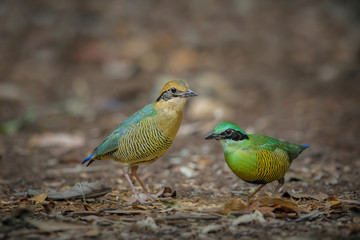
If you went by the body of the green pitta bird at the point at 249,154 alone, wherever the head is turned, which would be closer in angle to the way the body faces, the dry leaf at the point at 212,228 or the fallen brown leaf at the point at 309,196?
the dry leaf

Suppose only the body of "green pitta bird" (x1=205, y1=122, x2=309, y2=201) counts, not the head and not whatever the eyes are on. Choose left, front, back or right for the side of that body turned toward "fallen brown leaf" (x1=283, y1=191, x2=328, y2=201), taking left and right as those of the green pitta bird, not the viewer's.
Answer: back

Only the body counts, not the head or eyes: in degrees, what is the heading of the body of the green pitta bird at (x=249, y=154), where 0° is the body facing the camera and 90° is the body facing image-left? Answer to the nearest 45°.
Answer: approximately 45°

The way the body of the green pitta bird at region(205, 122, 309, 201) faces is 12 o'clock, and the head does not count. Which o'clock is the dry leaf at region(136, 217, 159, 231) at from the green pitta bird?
The dry leaf is roughly at 12 o'clock from the green pitta bird.

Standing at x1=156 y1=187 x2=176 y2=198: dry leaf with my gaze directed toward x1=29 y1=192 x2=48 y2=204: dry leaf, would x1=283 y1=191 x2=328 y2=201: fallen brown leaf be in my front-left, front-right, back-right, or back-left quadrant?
back-left

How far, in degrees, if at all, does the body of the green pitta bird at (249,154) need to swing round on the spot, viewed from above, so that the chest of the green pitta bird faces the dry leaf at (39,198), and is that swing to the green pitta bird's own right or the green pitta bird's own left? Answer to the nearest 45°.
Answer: approximately 45° to the green pitta bird's own right
